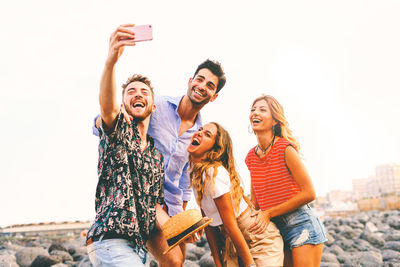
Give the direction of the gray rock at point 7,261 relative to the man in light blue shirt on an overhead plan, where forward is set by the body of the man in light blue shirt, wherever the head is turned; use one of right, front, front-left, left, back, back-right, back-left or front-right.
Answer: back-right

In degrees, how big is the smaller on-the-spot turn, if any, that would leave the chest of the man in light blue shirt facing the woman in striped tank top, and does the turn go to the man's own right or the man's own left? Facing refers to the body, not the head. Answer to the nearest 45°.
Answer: approximately 45° to the man's own left

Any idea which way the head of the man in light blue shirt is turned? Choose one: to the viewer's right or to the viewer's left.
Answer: to the viewer's left

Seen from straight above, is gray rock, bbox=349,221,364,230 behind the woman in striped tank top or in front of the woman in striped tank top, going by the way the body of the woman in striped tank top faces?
behind

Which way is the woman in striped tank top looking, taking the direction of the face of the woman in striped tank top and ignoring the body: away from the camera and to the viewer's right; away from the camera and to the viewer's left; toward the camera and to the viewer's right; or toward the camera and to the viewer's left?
toward the camera and to the viewer's left

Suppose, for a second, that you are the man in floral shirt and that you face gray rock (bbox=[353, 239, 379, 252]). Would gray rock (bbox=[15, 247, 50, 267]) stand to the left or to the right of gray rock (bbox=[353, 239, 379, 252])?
left

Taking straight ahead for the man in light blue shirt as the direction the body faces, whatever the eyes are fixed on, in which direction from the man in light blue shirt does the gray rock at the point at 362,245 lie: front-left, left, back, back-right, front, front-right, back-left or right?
back-left

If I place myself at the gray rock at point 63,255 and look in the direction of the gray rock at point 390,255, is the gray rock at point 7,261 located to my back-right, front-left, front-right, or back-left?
back-right

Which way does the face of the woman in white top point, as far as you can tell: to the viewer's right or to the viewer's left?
to the viewer's left

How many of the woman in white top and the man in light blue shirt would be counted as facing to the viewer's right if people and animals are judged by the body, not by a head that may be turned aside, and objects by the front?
0

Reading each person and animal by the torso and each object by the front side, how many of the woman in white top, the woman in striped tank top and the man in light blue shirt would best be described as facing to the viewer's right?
0

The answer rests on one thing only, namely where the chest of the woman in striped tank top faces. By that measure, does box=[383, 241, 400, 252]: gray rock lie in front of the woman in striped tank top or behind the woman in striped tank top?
behind

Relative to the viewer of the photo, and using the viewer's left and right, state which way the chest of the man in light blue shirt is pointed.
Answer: facing the viewer

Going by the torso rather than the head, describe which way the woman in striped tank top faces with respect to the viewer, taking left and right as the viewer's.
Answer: facing the viewer and to the left of the viewer
